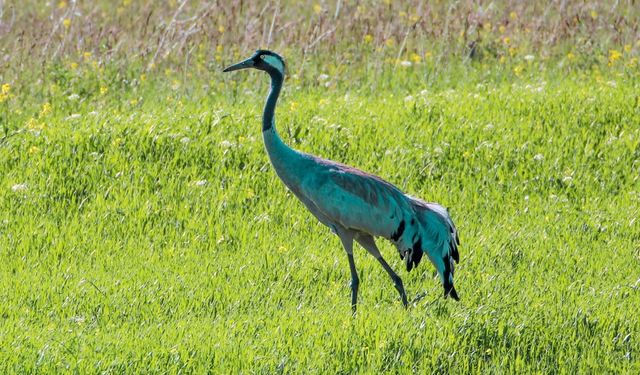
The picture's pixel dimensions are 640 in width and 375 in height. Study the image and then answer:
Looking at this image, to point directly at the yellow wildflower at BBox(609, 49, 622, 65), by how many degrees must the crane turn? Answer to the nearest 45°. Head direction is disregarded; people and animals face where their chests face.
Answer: approximately 135° to its right

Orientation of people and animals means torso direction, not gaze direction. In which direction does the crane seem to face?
to the viewer's left

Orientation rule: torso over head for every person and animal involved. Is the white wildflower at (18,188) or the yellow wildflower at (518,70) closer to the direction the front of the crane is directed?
the white wildflower

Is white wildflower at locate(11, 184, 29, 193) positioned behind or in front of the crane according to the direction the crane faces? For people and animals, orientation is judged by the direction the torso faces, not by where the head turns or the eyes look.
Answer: in front

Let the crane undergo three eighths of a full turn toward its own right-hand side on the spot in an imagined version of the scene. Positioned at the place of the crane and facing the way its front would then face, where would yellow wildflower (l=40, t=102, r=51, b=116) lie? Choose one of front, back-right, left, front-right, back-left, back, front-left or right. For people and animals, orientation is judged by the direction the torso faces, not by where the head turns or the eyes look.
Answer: left

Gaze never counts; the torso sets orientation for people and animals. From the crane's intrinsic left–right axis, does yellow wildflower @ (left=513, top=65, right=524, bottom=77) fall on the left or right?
on its right
